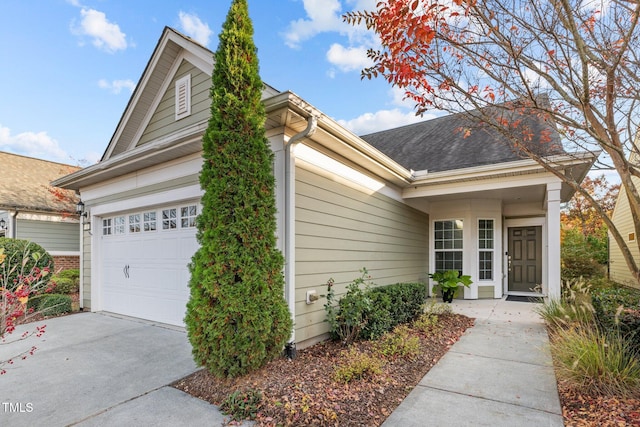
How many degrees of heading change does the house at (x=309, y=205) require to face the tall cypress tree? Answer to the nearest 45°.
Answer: approximately 45° to its left

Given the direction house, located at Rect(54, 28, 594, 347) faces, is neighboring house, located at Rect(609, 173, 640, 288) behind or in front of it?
behind

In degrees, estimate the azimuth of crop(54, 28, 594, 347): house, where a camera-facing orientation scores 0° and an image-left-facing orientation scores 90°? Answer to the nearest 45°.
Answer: approximately 45°

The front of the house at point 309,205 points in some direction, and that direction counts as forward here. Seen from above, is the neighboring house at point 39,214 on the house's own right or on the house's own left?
on the house's own right

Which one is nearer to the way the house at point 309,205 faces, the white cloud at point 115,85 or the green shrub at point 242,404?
the green shrub

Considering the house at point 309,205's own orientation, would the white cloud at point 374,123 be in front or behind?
behind

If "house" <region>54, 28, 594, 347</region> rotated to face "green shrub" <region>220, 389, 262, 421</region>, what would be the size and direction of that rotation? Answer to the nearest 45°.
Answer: approximately 45° to its left

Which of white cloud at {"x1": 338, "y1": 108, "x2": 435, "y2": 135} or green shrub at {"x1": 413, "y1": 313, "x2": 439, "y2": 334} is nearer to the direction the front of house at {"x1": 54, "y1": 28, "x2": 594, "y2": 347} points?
the green shrub
